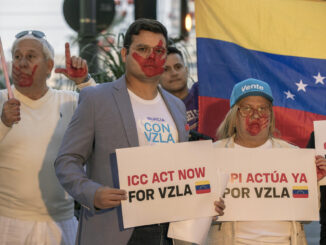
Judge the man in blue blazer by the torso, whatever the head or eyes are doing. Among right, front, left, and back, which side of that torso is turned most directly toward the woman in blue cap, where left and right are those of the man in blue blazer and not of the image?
left

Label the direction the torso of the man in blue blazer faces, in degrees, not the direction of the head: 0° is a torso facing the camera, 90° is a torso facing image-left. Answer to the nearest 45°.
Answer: approximately 315°

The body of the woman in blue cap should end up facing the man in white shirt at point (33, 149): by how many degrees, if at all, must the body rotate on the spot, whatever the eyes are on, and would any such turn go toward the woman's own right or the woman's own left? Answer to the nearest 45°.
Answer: approximately 90° to the woman's own right

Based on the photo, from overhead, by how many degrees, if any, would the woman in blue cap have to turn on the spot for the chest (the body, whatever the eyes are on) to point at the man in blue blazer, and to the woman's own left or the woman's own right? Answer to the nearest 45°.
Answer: approximately 45° to the woman's own right

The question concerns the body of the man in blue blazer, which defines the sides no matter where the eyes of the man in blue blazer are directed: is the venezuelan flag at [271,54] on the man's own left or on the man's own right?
on the man's own left

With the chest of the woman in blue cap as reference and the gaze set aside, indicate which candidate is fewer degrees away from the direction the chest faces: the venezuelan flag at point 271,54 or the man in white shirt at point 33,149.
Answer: the man in white shirt

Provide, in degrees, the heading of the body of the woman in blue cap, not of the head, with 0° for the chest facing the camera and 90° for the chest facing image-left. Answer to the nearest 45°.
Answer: approximately 0°

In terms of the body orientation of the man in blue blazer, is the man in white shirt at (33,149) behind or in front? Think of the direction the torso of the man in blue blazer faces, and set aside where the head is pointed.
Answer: behind
